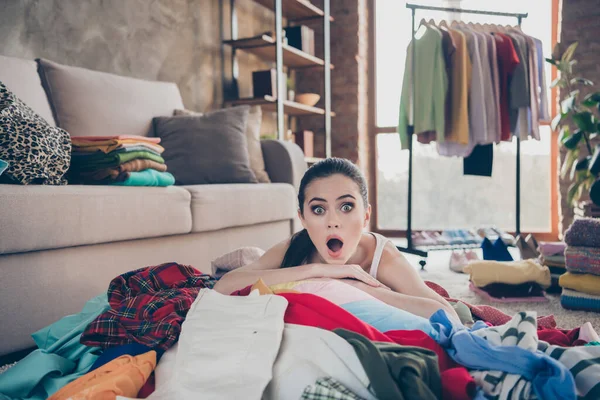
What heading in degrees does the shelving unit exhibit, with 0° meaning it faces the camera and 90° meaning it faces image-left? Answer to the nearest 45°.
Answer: approximately 315°

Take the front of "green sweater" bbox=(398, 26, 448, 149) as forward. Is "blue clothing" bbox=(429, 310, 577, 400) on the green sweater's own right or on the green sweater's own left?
on the green sweater's own left

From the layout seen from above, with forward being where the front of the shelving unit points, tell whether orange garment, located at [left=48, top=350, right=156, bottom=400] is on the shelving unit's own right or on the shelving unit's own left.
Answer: on the shelving unit's own right

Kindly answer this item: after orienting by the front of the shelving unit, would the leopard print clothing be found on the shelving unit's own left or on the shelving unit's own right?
on the shelving unit's own right

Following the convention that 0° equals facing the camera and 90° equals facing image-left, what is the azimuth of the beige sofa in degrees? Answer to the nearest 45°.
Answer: approximately 315°

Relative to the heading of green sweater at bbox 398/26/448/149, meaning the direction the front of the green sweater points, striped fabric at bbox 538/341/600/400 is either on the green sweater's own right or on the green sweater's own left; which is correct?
on the green sweater's own left

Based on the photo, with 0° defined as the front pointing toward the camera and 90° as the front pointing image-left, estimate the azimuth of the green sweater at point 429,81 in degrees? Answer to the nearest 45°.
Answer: approximately 45°

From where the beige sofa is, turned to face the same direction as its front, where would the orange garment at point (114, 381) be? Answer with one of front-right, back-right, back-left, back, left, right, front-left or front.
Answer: front-right
